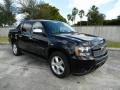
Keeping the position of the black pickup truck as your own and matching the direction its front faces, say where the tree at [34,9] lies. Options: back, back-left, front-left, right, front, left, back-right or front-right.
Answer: back-left

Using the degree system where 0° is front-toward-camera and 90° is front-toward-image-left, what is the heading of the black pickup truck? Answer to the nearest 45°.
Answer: approximately 315°

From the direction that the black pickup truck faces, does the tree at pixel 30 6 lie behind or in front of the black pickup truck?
behind

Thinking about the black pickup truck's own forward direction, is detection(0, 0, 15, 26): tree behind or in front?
behind
